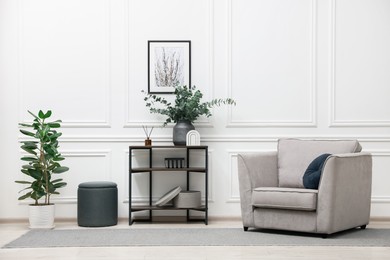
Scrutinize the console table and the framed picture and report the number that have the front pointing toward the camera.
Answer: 2

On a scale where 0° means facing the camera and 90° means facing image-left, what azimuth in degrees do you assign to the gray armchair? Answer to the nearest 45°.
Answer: approximately 45°

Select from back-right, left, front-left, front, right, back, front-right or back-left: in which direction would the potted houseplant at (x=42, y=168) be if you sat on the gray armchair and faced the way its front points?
front-right

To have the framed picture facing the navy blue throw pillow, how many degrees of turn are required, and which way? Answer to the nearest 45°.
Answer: approximately 45° to its left

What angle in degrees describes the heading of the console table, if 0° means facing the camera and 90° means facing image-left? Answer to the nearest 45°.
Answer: approximately 0°

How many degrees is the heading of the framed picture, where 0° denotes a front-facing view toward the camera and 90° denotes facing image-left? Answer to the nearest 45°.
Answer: approximately 0°
